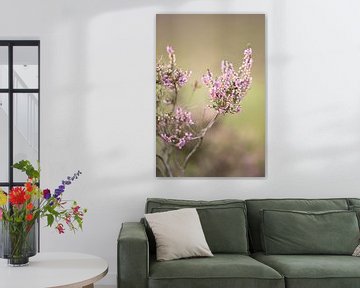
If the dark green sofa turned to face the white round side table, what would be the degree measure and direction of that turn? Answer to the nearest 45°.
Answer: approximately 45° to its right

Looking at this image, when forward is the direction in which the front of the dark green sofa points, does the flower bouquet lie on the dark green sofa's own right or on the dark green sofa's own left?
on the dark green sofa's own right

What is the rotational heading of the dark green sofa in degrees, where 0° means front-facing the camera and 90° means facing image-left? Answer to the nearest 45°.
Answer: approximately 0°

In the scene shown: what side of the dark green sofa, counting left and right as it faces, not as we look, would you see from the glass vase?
right
